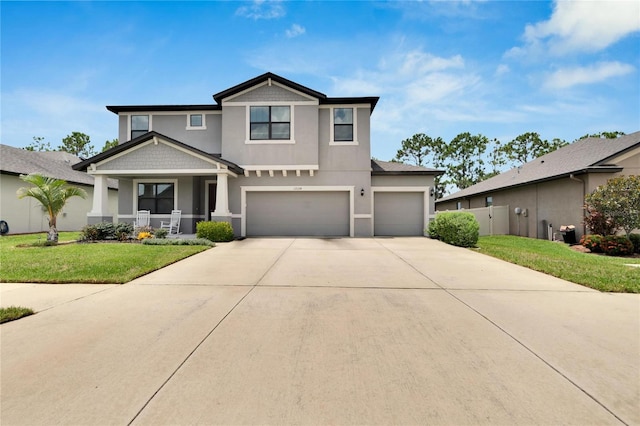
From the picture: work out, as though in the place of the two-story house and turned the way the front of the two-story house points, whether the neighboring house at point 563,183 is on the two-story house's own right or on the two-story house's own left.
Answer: on the two-story house's own left

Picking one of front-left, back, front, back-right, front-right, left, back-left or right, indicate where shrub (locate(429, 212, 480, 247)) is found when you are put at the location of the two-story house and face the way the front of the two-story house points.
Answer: front-left

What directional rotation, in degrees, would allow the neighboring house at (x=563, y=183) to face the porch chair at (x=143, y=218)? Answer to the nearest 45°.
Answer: approximately 45° to its right

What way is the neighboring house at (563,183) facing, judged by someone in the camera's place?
facing the viewer

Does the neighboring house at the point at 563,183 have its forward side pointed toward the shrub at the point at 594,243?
yes

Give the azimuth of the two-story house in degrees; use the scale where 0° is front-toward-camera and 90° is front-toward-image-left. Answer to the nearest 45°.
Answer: approximately 0°

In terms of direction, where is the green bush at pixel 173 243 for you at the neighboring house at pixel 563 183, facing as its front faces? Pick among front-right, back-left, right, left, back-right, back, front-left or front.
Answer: front-right

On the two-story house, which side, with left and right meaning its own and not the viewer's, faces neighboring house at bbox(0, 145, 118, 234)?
right

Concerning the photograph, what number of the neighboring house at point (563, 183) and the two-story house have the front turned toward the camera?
2
